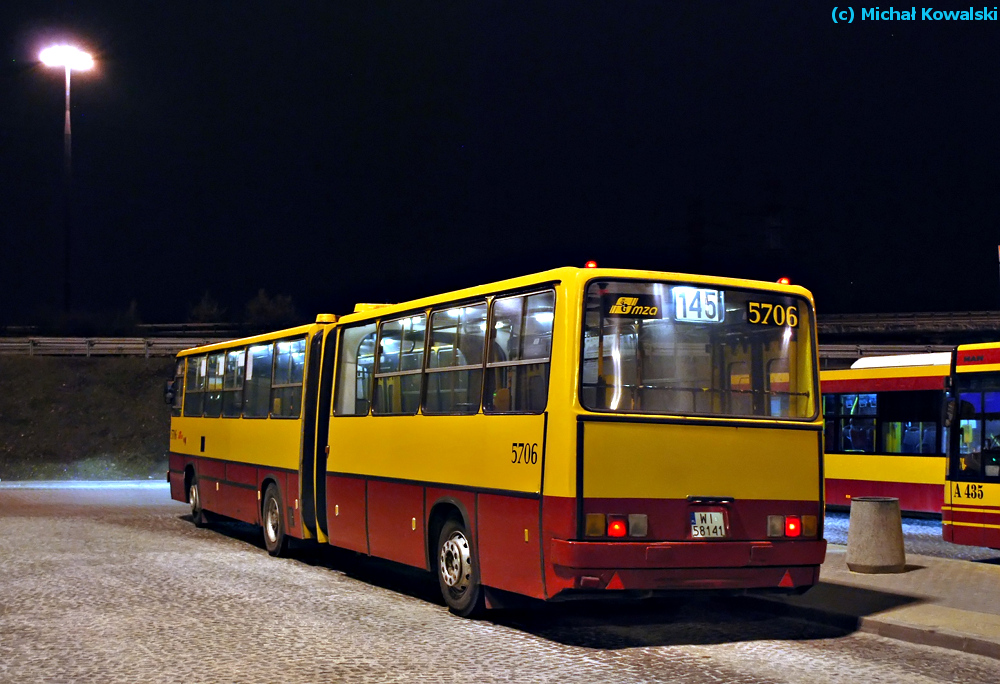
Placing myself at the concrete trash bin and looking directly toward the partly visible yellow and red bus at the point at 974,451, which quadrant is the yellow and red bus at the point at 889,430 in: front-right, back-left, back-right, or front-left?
front-left

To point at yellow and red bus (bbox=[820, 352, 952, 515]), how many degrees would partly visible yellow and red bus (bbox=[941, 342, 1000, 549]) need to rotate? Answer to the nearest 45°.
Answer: approximately 135° to its right

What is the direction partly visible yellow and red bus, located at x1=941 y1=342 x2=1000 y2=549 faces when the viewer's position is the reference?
facing the viewer and to the left of the viewer

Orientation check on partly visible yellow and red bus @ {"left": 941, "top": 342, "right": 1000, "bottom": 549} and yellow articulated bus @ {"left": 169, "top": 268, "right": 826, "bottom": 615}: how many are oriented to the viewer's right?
0

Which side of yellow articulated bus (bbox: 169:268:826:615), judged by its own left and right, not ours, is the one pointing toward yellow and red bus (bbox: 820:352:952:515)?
right

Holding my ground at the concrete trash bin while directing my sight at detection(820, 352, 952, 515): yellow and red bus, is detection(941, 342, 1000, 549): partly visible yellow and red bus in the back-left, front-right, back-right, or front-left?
front-right

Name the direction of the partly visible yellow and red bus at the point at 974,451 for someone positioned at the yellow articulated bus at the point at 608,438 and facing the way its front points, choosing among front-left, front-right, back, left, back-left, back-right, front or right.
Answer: right

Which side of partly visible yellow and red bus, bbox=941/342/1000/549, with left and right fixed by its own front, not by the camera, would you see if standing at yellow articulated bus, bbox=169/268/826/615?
front

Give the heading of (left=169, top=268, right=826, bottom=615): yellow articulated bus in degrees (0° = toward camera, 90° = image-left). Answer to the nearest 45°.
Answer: approximately 135°

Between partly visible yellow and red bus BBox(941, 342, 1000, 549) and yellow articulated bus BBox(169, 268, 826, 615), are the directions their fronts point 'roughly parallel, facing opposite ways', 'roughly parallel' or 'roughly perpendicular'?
roughly perpendicular
